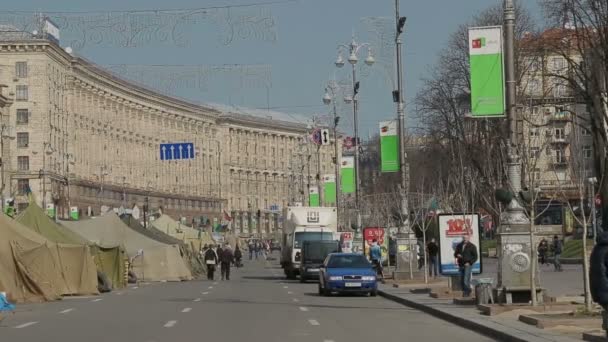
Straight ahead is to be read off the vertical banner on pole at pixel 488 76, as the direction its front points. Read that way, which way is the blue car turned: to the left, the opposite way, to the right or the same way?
the same way

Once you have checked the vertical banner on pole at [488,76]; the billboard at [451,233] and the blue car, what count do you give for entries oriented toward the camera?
3

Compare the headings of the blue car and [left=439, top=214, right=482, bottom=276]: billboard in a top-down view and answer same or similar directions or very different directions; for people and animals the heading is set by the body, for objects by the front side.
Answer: same or similar directions

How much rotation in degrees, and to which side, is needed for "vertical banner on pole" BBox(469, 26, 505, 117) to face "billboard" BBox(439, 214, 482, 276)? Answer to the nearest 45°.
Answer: approximately 180°

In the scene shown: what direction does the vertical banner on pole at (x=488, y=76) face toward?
toward the camera

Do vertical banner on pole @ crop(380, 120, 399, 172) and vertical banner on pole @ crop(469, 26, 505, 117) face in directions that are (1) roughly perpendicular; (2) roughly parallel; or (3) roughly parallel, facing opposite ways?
roughly parallel

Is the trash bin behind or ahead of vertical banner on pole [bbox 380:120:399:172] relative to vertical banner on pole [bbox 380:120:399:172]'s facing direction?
ahead

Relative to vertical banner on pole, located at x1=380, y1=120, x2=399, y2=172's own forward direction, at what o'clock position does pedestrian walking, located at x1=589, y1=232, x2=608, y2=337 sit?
The pedestrian walking is roughly at 12 o'clock from the vertical banner on pole.

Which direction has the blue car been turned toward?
toward the camera

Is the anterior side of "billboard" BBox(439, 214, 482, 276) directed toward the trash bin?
yes

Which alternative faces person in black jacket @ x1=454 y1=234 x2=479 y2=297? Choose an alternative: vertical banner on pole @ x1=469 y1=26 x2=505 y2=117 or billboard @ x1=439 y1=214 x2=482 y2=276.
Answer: the billboard

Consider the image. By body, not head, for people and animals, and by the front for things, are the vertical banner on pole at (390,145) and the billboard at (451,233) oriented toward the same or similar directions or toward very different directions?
same or similar directions

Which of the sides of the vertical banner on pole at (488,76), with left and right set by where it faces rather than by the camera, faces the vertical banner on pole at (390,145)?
back

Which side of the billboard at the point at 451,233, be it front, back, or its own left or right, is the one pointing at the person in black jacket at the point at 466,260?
front
